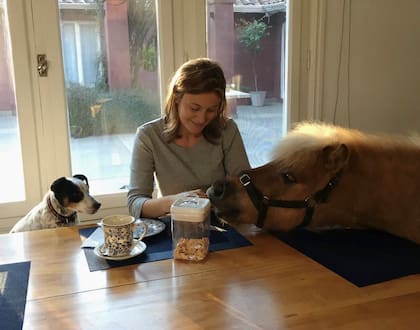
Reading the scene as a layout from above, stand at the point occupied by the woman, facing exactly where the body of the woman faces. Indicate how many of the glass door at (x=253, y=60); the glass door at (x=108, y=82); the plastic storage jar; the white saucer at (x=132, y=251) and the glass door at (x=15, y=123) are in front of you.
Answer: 2

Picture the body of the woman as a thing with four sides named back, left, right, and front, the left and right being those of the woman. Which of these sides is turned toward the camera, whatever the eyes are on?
front

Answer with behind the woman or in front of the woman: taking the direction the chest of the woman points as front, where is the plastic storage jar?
in front

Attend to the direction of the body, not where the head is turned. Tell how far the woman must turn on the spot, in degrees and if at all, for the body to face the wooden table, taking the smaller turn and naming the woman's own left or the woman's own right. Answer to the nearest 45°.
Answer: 0° — they already face it

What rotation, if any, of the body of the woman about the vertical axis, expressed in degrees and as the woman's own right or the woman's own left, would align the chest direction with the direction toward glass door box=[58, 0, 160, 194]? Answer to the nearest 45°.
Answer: approximately 135° to the woman's own right

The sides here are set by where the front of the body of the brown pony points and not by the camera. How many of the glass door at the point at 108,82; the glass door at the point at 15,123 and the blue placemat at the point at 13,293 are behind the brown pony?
0

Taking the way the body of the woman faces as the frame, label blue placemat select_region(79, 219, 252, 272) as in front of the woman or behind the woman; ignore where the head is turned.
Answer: in front

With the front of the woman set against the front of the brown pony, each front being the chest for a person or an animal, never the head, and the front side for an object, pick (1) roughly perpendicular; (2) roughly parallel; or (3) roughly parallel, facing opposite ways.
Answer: roughly perpendicular

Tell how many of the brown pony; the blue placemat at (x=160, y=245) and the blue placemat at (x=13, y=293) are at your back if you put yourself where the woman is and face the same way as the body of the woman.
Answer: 0

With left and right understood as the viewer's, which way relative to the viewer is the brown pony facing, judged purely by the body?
facing to the left of the viewer

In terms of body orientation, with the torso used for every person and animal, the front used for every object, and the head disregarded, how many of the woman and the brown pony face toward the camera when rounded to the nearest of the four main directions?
1

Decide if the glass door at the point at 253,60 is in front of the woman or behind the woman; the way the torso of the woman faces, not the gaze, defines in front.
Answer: behind

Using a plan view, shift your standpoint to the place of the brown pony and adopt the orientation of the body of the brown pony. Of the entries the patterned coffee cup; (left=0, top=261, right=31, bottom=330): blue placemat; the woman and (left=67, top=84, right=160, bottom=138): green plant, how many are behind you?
0

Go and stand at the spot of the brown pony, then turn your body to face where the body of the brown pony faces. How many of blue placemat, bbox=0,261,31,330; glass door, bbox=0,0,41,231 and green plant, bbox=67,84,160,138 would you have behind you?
0

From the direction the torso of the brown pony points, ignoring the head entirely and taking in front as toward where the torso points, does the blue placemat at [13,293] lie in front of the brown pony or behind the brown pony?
in front

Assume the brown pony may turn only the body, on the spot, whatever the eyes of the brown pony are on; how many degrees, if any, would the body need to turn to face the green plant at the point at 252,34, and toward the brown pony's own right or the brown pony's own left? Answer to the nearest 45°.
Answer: approximately 90° to the brown pony's own right

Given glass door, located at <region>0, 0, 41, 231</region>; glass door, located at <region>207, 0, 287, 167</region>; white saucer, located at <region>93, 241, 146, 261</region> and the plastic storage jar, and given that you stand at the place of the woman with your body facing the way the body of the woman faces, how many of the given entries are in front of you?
2

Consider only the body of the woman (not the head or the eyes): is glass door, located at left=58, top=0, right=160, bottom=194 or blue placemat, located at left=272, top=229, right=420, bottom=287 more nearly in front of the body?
the blue placemat
